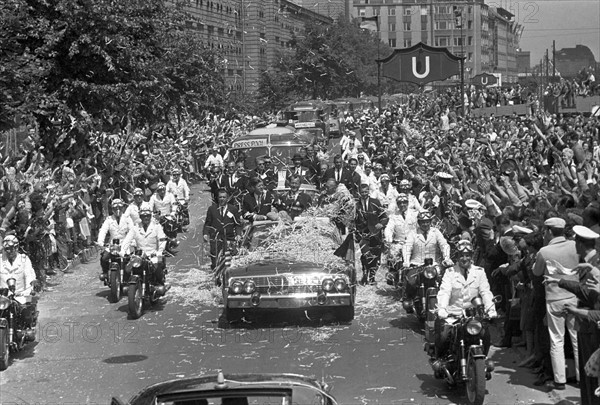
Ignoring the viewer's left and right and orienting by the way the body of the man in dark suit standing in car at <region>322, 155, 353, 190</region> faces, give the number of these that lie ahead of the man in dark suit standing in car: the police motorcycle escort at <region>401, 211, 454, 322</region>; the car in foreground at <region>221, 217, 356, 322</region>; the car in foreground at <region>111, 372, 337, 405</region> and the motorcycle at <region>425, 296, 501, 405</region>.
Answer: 4

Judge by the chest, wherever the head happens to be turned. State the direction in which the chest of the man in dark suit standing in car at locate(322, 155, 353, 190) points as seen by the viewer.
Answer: toward the camera

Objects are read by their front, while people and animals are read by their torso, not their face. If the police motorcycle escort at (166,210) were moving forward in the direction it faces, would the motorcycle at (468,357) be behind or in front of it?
in front

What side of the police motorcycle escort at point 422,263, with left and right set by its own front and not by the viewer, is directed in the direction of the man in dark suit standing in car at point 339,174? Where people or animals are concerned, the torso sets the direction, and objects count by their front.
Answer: back

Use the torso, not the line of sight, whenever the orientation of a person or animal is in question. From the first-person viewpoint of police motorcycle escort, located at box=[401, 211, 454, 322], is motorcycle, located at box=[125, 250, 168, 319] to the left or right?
on its right

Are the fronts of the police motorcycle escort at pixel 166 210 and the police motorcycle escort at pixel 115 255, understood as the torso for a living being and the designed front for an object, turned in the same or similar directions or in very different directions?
same or similar directions

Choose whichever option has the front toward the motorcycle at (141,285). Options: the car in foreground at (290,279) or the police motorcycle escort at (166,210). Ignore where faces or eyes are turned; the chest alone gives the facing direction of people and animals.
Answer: the police motorcycle escort

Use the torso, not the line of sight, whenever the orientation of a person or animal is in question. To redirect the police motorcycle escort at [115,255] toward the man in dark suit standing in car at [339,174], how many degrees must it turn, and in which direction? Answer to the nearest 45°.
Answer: approximately 135° to its left

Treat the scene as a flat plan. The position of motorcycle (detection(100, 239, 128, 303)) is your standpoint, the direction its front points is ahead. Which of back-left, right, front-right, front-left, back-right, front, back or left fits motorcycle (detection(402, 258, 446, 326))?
front-left

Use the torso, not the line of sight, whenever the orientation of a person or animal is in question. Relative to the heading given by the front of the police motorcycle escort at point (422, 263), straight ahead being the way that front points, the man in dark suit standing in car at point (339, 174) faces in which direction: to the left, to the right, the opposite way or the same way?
the same way

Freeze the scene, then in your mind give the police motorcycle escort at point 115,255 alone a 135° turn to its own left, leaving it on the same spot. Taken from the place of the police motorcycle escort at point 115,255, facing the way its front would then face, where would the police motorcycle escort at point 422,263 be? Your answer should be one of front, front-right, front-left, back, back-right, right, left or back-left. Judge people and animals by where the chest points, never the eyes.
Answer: right

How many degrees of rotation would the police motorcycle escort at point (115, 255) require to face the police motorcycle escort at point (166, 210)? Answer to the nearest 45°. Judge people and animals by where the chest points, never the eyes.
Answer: approximately 180°

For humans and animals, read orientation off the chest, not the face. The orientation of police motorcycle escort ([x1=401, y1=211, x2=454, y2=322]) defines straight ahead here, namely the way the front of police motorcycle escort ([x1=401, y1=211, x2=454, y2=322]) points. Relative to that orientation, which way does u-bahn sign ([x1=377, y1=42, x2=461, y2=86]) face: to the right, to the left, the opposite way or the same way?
the same way

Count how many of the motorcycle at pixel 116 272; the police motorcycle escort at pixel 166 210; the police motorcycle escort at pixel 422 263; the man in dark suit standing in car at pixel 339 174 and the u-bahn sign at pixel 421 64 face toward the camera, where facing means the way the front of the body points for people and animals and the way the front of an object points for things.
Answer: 5

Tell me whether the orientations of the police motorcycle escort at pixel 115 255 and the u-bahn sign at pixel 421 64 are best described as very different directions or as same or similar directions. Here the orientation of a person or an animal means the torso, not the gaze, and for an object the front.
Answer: same or similar directions

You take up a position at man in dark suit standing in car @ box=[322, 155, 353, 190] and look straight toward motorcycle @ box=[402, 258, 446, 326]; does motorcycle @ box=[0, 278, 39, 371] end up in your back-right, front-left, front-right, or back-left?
front-right

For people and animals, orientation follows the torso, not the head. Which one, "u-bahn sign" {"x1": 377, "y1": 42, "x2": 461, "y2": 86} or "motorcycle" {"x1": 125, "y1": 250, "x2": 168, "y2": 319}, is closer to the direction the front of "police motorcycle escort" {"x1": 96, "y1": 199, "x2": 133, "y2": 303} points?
the motorcycle

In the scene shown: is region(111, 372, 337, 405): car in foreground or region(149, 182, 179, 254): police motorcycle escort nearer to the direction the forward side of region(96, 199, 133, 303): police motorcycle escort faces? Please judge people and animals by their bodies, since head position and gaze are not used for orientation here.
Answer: the car in foreground
